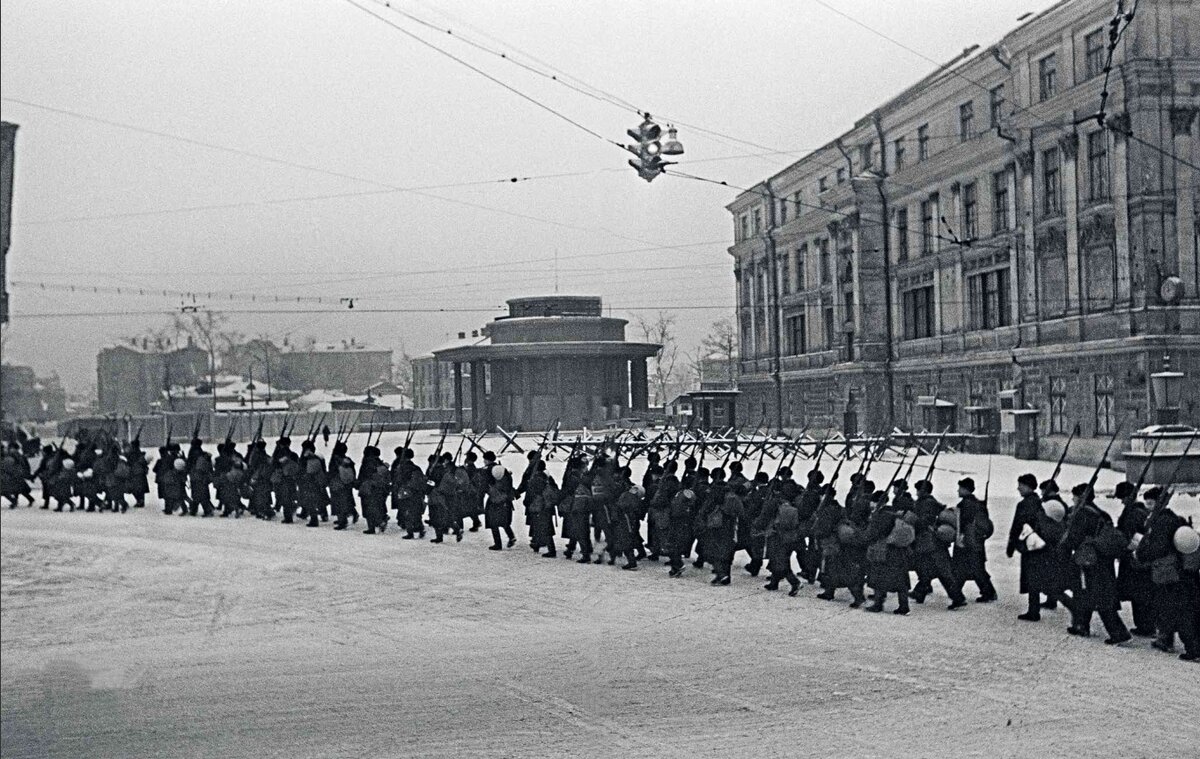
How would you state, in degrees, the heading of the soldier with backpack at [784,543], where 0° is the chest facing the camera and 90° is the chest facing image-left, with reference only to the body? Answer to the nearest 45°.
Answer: approximately 135°

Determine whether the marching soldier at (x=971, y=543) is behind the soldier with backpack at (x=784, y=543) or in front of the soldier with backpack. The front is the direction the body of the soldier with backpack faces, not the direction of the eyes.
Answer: behind

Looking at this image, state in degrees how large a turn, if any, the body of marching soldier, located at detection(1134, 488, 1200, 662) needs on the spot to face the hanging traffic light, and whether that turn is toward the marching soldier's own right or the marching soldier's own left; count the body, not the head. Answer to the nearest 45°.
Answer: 0° — they already face it

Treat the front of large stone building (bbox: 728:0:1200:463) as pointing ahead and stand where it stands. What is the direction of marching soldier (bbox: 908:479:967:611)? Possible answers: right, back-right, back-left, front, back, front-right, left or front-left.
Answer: front-left

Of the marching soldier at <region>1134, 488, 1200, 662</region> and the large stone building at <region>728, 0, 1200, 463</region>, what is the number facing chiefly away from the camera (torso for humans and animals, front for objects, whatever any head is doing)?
0

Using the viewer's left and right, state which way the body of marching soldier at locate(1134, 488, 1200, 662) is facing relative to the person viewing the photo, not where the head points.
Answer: facing to the left of the viewer

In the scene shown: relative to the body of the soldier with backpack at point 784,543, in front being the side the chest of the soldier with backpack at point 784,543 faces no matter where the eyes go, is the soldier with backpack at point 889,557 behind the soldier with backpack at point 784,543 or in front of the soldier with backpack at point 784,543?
behind

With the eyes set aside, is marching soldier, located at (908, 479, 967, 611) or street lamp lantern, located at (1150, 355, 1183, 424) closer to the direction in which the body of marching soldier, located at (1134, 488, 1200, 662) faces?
the marching soldier

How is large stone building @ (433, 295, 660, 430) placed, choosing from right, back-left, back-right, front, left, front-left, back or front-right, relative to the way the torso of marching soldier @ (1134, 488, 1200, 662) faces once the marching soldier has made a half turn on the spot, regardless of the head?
back-left

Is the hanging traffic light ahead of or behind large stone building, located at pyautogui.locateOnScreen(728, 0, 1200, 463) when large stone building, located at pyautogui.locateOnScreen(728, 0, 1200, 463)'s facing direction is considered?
ahead

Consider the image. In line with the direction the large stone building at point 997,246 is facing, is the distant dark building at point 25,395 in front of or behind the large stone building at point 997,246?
in front

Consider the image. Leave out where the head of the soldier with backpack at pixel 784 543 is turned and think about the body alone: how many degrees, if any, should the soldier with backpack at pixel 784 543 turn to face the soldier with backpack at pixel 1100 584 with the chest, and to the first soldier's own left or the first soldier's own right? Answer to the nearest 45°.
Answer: approximately 180°

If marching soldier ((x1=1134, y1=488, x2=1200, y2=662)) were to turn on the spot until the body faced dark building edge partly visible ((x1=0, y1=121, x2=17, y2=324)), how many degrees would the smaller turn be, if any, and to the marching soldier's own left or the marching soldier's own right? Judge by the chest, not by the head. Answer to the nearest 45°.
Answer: approximately 45° to the marching soldier's own left

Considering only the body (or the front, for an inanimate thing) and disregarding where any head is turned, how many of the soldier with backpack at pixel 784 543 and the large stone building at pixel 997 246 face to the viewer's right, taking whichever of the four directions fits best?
0

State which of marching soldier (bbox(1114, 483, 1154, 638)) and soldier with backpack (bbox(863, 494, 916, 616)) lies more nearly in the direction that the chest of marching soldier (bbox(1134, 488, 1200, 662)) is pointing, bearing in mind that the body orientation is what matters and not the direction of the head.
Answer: the soldier with backpack
